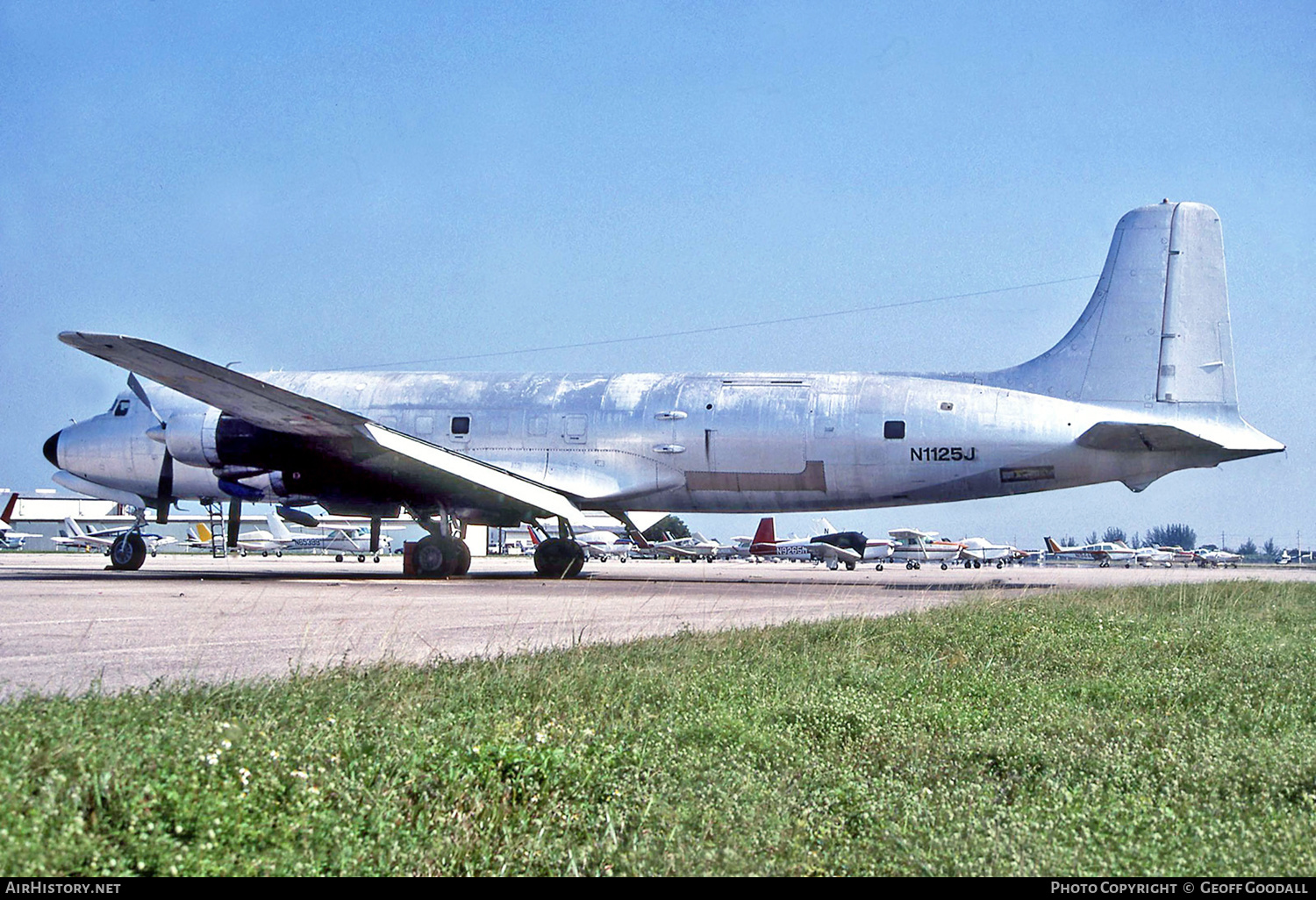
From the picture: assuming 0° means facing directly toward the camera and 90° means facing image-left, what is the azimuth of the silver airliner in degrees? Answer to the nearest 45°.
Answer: approximately 90°
